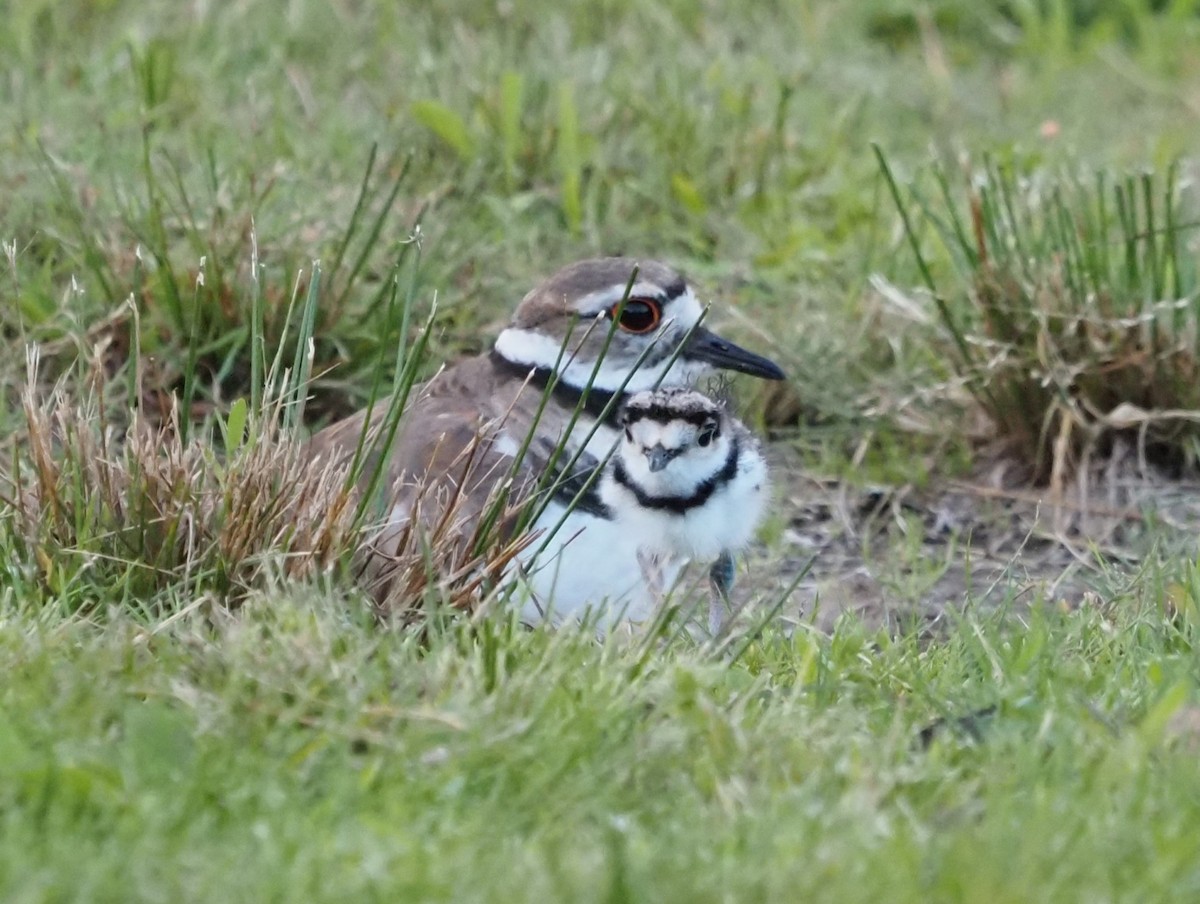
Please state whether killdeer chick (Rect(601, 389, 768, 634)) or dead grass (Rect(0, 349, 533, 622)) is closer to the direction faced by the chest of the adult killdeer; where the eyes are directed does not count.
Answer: the killdeer chick

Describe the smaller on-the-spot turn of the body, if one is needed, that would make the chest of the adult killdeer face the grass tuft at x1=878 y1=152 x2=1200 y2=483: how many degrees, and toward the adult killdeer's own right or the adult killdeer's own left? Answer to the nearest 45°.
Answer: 0° — it already faces it

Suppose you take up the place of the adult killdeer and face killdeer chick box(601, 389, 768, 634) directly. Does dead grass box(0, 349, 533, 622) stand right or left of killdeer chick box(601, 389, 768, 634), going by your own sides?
right

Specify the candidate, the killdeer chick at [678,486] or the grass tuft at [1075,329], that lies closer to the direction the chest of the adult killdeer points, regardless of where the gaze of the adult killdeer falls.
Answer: the grass tuft

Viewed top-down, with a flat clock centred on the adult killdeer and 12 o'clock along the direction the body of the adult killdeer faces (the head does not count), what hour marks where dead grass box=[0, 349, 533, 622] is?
The dead grass is roughly at 4 o'clock from the adult killdeer.

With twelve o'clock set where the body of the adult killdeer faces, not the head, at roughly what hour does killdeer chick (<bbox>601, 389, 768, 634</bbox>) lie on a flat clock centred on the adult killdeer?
The killdeer chick is roughly at 2 o'clock from the adult killdeer.

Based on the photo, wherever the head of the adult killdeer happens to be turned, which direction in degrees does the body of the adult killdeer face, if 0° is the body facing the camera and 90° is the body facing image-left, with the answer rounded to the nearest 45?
approximately 270°

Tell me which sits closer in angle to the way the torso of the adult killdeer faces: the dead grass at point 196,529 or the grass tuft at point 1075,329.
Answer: the grass tuft
